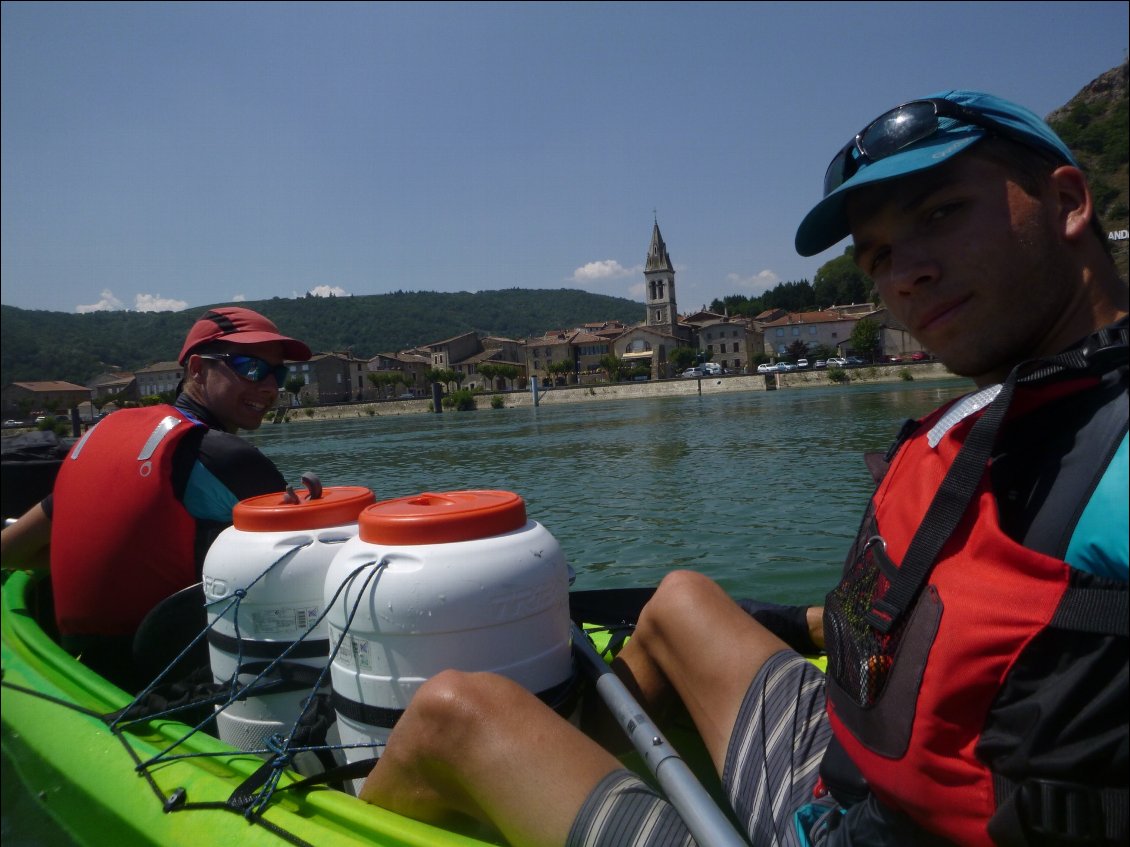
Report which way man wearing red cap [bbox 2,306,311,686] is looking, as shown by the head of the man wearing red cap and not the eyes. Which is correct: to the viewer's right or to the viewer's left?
to the viewer's right

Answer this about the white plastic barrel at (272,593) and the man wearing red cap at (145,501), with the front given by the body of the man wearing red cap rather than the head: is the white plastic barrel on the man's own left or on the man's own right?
on the man's own right

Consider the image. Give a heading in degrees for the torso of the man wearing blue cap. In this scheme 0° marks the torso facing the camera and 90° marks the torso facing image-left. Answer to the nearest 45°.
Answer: approximately 45°
